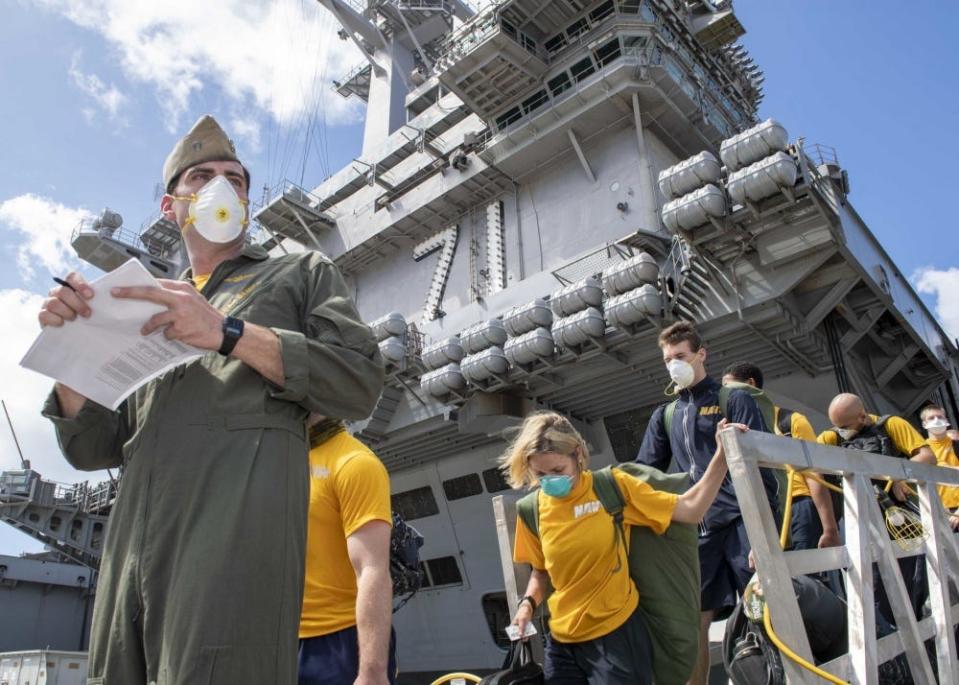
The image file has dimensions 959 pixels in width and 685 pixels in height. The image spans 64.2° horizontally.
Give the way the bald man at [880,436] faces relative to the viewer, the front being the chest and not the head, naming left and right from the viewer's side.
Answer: facing the viewer and to the left of the viewer

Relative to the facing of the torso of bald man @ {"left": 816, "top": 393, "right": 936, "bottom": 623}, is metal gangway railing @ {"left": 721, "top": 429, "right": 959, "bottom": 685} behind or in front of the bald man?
in front

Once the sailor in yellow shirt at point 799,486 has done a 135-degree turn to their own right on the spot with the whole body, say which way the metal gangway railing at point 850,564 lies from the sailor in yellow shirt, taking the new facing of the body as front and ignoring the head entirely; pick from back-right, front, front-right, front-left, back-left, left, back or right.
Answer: back

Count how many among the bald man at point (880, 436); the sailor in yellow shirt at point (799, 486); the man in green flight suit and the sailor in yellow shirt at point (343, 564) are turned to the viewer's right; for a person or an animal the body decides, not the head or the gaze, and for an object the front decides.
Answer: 0

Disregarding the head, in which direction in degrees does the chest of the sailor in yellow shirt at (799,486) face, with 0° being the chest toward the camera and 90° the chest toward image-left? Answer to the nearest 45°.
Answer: approximately 45°

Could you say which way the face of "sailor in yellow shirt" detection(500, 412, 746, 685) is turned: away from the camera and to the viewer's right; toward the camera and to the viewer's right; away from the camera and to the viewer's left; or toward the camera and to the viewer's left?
toward the camera and to the viewer's left

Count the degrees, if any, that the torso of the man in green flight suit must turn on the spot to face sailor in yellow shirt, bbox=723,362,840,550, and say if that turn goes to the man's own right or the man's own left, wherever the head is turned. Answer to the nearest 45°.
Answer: approximately 180°

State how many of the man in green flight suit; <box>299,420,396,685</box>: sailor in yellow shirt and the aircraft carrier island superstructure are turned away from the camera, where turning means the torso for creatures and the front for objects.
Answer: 0

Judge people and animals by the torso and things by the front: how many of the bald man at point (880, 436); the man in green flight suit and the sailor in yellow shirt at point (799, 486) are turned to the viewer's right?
0

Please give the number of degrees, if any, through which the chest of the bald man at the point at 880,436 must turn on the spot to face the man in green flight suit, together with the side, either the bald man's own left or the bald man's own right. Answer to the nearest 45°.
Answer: approximately 45° to the bald man's own left

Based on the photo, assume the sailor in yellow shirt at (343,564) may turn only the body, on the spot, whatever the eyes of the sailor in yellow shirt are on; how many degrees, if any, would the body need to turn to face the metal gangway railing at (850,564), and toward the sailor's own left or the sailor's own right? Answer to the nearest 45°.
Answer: approximately 135° to the sailor's own left

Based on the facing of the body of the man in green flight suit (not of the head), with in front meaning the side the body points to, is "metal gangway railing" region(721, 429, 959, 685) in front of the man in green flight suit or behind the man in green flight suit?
behind

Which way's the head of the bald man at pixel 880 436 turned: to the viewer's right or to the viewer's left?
to the viewer's left

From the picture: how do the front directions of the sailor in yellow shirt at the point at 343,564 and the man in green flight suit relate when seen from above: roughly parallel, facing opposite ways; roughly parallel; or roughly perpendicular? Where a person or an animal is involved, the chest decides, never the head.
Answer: roughly parallel

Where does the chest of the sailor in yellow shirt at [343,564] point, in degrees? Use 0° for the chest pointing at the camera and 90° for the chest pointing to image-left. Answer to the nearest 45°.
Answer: approximately 45°

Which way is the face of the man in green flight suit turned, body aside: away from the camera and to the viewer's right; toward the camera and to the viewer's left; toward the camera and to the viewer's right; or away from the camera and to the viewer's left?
toward the camera and to the viewer's right
